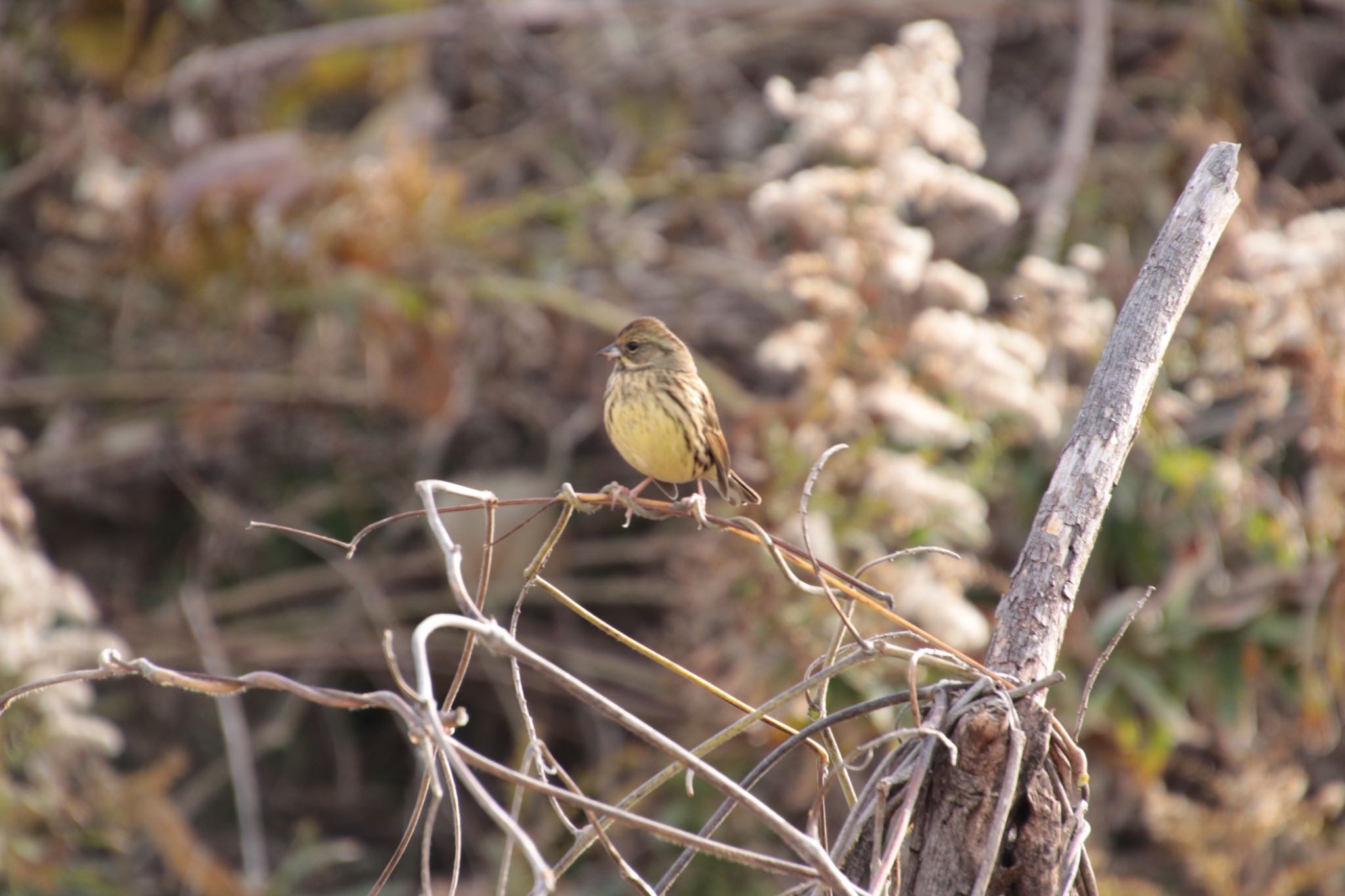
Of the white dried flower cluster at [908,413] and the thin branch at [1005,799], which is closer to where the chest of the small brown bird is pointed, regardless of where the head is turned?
the thin branch

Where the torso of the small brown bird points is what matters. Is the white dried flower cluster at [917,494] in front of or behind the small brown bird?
behind

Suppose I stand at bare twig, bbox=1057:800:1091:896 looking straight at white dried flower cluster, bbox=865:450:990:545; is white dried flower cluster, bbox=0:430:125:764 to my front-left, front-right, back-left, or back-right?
front-left

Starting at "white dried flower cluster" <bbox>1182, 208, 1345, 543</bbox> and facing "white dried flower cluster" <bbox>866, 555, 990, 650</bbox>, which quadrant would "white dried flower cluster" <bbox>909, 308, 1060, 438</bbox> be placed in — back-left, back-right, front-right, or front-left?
front-right

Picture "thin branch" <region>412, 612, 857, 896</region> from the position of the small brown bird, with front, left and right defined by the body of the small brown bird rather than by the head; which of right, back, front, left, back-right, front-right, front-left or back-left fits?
front-left

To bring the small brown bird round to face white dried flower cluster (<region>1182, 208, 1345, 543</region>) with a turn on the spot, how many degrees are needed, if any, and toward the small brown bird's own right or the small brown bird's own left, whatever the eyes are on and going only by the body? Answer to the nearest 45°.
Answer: approximately 180°

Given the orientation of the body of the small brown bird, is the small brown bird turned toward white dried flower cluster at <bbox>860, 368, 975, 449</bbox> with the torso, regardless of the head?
no

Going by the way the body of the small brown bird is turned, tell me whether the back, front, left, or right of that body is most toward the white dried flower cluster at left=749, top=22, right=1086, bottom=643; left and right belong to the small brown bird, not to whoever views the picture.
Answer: back

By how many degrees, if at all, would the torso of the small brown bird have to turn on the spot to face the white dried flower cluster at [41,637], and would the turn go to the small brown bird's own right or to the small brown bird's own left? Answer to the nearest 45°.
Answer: approximately 45° to the small brown bird's own right

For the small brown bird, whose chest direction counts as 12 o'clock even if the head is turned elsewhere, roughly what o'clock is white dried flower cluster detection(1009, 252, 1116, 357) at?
The white dried flower cluster is roughly at 6 o'clock from the small brown bird.

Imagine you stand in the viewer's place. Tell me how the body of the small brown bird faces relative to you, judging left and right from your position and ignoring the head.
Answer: facing the viewer and to the left of the viewer

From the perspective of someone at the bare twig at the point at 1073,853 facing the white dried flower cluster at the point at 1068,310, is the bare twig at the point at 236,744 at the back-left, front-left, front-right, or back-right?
front-left

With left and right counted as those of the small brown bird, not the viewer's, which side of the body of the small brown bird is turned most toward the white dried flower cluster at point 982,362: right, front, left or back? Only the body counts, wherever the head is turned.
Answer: back

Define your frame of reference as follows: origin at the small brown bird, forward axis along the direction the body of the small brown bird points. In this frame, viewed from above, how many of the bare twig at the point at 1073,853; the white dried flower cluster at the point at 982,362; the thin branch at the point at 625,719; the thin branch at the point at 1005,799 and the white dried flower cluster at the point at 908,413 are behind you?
2

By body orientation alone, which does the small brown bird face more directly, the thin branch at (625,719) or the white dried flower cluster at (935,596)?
the thin branch
